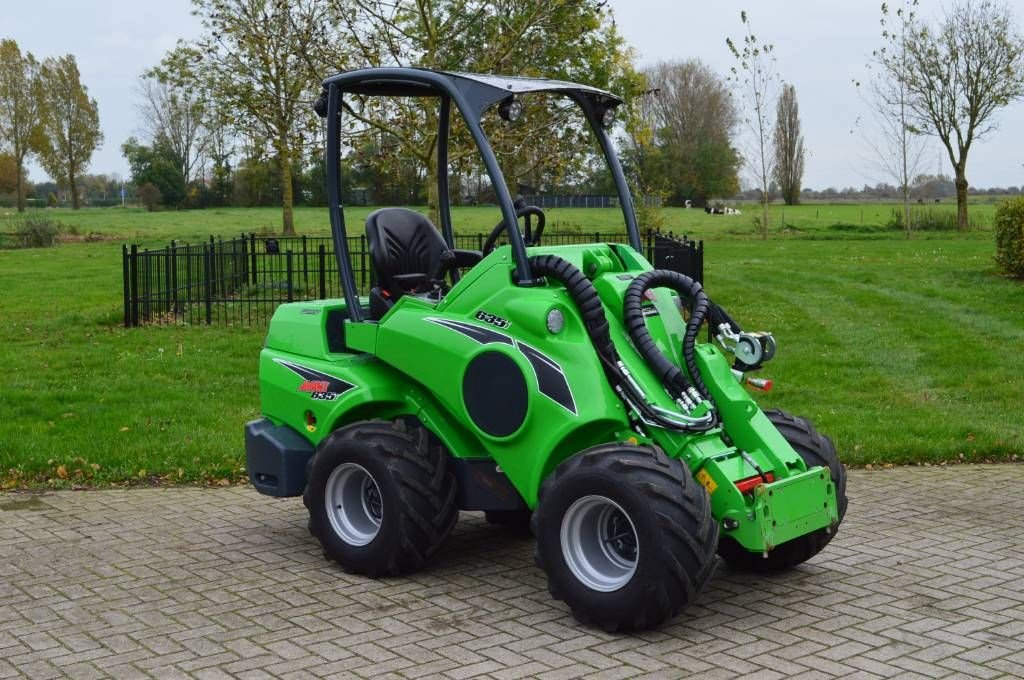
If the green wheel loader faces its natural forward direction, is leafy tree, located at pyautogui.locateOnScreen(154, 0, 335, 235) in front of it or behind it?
behind

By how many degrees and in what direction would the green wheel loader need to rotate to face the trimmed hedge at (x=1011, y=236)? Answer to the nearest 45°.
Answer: approximately 90° to its left

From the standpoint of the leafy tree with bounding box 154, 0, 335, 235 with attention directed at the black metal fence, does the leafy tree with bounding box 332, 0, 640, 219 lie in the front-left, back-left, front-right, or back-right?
front-left

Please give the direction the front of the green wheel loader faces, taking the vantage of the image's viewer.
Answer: facing the viewer and to the right of the viewer

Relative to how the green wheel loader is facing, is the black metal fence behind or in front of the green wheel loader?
behind

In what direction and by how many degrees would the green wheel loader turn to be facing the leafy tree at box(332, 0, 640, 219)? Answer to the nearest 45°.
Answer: approximately 135° to its left
